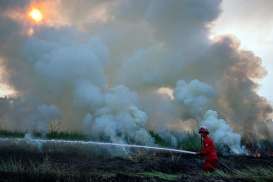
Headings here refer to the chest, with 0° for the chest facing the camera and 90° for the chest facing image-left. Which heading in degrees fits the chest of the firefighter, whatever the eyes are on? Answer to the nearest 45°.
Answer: approximately 90°
